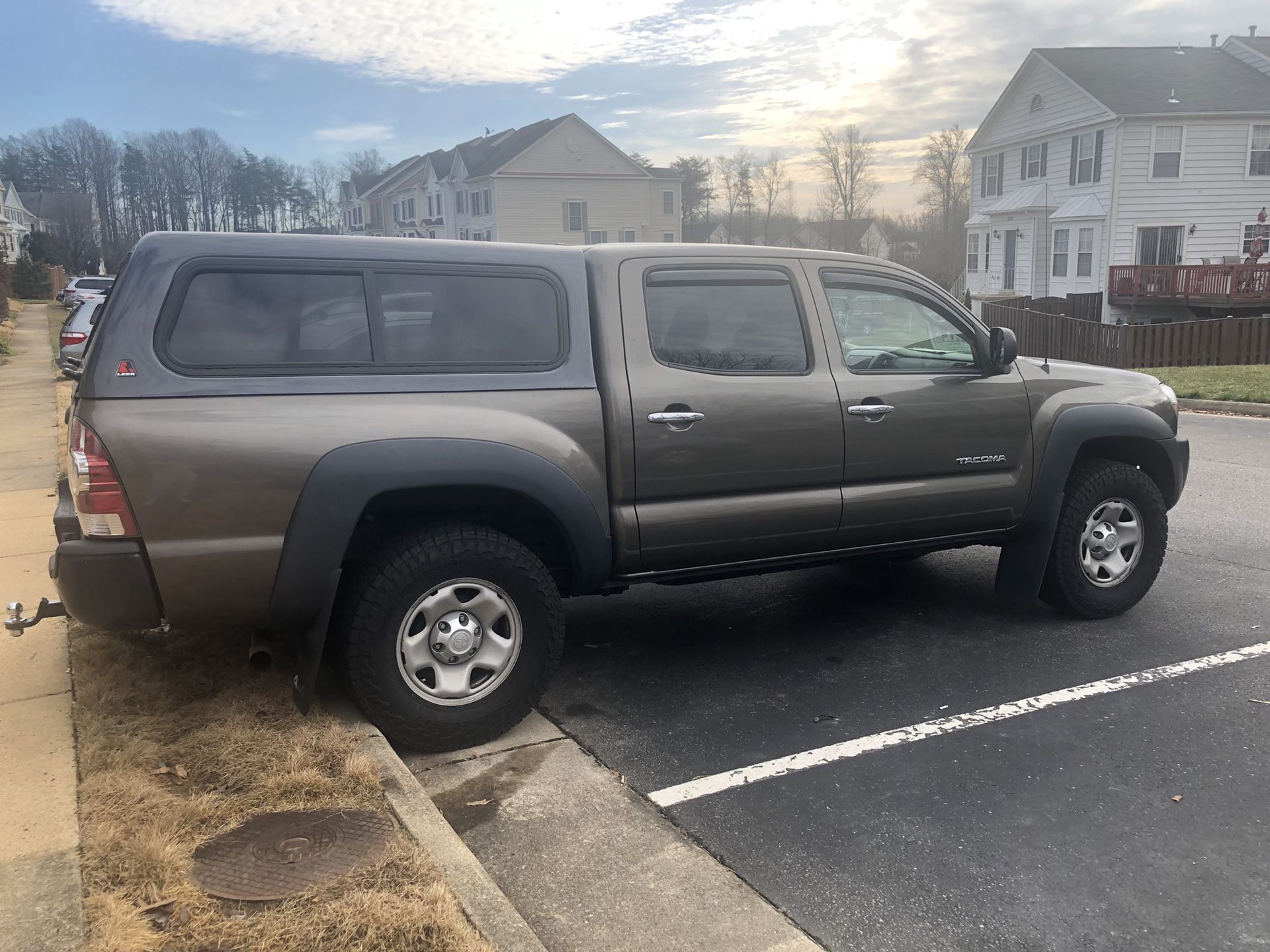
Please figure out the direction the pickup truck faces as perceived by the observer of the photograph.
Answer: facing away from the viewer and to the right of the viewer

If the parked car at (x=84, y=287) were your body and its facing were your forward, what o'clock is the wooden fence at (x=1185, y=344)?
The wooden fence is roughly at 2 o'clock from the parked car.

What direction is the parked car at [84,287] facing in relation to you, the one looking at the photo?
facing to the right of the viewer

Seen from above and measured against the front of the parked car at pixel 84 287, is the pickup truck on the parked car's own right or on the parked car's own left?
on the parked car's own right

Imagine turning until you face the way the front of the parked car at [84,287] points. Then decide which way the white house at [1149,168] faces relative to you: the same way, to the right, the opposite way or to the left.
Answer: the opposite way
